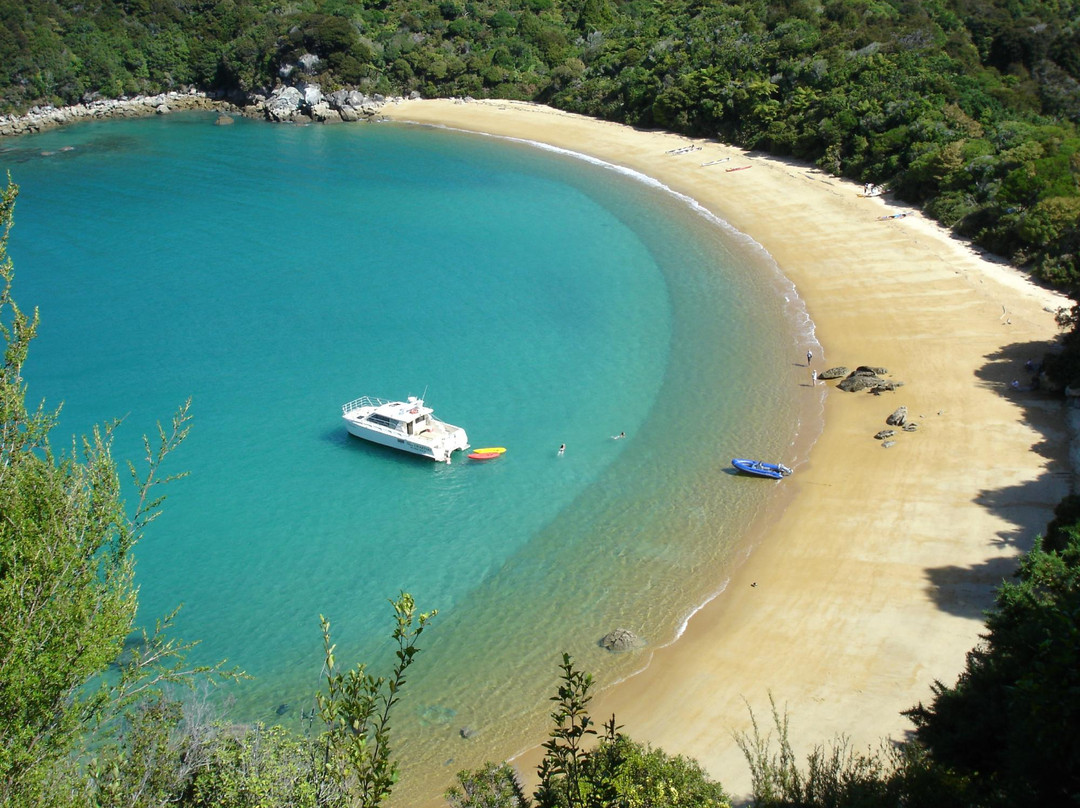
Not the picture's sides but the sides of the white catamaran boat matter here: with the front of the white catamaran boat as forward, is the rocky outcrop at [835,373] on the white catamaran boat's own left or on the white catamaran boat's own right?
on the white catamaran boat's own right

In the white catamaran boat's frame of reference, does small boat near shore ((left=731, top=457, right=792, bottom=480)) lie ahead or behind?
behind

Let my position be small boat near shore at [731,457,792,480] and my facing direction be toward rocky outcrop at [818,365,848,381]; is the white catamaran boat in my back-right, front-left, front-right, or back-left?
back-left

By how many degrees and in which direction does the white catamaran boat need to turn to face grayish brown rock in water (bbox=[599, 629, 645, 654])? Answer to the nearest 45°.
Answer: approximately 180°

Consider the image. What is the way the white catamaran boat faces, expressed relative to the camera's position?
facing away from the viewer and to the left of the viewer
